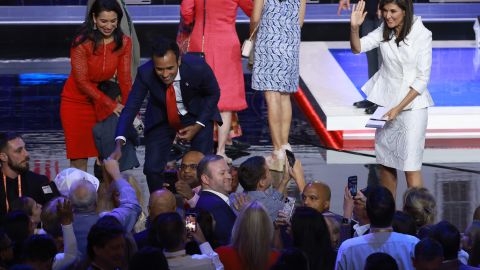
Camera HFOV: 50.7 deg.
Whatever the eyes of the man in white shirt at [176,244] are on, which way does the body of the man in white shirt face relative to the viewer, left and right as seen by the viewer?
facing away from the viewer

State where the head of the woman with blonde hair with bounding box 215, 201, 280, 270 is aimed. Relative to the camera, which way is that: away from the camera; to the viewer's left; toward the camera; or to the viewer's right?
away from the camera

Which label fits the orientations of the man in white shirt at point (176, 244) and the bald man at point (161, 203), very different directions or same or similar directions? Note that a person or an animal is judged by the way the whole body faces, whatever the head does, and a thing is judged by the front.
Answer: same or similar directions

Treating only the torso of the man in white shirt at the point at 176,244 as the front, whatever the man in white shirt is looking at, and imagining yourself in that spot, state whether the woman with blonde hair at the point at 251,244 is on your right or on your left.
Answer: on your right

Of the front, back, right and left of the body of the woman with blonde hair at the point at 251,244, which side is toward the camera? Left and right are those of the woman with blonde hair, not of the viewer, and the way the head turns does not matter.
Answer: back

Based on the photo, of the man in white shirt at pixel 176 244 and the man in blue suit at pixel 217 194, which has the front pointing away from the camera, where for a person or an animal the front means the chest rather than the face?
the man in white shirt

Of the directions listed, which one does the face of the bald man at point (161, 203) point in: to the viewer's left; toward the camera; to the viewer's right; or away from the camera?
away from the camera

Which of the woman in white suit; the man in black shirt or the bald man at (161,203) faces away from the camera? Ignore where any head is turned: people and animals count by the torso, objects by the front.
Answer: the bald man

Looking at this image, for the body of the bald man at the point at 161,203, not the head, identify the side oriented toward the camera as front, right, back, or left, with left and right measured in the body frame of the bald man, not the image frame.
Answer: back

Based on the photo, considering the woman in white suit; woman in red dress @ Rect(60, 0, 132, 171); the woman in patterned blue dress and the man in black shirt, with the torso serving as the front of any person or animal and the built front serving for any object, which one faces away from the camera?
the woman in patterned blue dress

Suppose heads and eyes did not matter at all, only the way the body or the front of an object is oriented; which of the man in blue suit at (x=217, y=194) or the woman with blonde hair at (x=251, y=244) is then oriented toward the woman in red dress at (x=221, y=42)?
the woman with blonde hair

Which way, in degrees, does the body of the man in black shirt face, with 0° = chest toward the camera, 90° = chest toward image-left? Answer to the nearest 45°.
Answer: approximately 315°

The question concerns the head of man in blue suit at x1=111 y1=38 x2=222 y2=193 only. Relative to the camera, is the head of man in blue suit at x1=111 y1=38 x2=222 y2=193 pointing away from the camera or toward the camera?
toward the camera

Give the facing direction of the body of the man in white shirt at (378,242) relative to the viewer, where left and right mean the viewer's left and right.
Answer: facing away from the viewer
